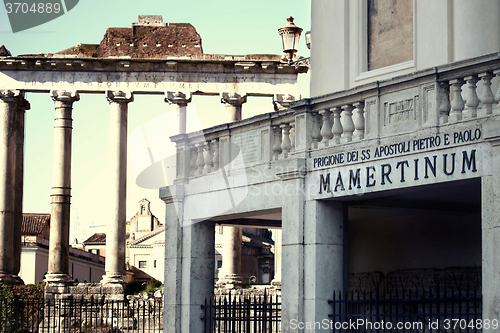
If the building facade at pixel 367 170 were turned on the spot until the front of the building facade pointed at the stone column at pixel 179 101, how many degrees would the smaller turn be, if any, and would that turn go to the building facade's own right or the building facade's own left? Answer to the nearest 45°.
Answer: approximately 135° to the building facade's own right

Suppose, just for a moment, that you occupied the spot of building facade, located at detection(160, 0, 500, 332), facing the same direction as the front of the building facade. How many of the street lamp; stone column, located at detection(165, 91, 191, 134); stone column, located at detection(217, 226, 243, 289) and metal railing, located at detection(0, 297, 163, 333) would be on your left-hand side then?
0

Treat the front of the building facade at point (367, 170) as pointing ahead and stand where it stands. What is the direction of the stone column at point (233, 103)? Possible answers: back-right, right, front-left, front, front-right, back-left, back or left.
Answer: back-right

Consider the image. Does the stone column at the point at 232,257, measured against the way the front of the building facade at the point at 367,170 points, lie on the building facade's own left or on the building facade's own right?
on the building facade's own right

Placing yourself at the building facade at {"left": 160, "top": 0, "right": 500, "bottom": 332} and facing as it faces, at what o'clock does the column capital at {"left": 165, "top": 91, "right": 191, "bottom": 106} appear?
The column capital is roughly at 4 o'clock from the building facade.

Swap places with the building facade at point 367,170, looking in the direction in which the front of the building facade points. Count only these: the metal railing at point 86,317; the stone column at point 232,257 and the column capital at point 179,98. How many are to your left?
0

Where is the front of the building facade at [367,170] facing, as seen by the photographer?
facing the viewer and to the left of the viewer

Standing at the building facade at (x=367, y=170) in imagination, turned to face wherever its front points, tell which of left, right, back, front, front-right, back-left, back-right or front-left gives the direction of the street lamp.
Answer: back-right

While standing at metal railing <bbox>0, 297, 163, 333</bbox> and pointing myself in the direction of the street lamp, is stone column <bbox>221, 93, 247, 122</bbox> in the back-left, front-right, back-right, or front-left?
front-left

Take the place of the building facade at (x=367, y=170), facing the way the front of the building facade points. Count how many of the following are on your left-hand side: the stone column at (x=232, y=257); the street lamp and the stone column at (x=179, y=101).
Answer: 0
